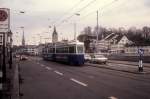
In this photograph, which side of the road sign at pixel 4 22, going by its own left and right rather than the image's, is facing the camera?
front
